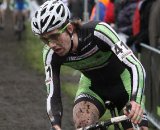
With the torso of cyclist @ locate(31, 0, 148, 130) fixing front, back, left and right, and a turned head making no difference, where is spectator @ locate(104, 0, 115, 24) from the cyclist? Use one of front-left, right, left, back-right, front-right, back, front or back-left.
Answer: back-right

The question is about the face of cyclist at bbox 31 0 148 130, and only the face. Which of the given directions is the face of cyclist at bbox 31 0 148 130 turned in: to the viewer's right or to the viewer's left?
to the viewer's left

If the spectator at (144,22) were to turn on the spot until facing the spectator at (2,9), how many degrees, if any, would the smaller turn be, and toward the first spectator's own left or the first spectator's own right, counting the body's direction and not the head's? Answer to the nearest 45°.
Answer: approximately 45° to the first spectator's own right

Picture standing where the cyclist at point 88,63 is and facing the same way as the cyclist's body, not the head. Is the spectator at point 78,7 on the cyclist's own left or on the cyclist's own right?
on the cyclist's own right

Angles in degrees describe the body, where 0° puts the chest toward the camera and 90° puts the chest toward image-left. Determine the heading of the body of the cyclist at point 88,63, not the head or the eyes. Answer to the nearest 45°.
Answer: approximately 45°
